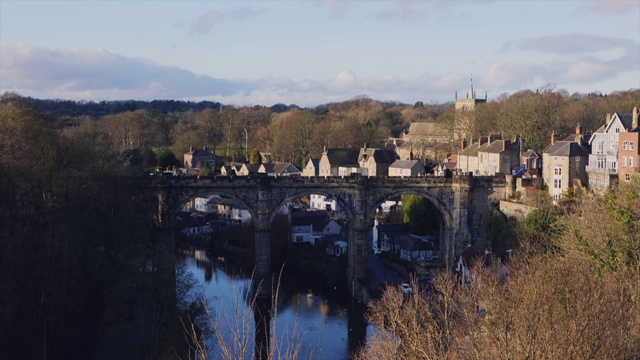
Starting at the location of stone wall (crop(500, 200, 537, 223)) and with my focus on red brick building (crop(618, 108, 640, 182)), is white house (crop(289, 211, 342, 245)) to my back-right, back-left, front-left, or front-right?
back-left

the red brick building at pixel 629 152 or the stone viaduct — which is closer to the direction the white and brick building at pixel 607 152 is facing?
the stone viaduct

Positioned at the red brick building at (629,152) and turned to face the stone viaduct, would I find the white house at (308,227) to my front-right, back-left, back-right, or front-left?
front-right

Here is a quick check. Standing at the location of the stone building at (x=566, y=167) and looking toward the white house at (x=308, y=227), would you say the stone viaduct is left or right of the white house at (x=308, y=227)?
left

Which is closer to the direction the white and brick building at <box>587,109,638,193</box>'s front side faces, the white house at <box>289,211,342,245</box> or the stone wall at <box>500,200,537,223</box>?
the stone wall

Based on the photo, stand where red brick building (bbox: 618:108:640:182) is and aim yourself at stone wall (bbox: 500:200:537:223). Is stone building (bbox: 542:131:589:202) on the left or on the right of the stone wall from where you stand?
right

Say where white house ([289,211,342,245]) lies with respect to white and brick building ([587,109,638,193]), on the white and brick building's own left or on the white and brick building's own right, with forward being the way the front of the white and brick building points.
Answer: on the white and brick building's own right

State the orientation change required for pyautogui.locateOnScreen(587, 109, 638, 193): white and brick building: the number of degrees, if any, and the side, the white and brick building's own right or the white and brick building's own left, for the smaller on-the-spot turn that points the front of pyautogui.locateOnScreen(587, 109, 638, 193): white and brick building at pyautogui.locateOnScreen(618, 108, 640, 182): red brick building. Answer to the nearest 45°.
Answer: approximately 90° to the white and brick building's own left

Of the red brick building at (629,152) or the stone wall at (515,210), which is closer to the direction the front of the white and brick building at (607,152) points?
the stone wall

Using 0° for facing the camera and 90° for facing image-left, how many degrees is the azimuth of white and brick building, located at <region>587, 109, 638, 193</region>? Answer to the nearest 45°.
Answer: approximately 45°

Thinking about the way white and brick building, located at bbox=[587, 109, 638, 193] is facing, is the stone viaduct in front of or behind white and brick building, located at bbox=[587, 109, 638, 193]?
in front

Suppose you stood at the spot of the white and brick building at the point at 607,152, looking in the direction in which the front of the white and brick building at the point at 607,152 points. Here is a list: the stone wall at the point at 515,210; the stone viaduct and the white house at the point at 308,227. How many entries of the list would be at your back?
0
